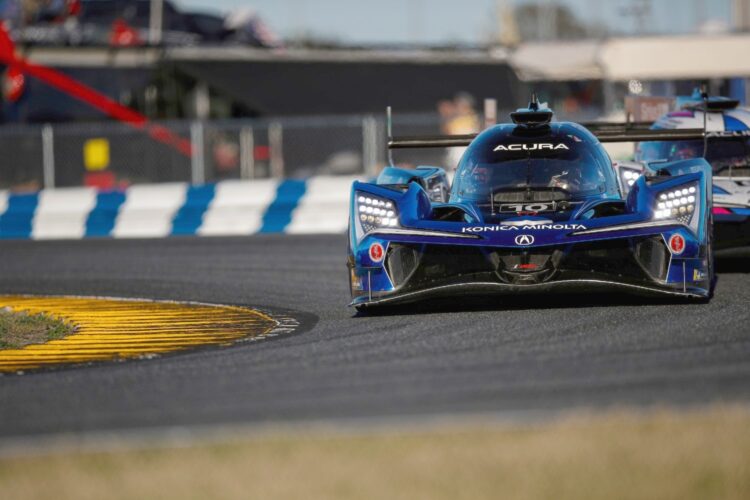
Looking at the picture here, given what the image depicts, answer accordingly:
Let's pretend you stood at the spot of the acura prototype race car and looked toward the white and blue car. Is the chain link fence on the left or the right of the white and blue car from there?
left

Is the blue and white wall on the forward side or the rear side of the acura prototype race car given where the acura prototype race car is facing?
on the rear side

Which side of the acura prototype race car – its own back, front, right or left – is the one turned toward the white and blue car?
back

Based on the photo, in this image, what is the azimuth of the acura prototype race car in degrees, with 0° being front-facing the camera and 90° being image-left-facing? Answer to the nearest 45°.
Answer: approximately 0°

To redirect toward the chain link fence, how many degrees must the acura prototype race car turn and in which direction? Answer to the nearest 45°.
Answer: approximately 180°
